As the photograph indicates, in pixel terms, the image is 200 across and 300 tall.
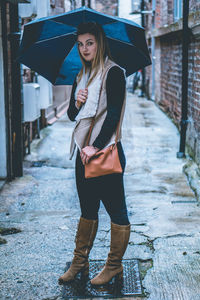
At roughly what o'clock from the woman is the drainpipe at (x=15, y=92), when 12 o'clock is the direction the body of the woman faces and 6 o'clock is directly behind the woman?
The drainpipe is roughly at 4 o'clock from the woman.

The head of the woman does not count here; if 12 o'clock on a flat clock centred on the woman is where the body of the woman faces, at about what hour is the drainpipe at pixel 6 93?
The drainpipe is roughly at 4 o'clock from the woman.

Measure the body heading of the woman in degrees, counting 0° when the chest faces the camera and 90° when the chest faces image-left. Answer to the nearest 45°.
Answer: approximately 45°
